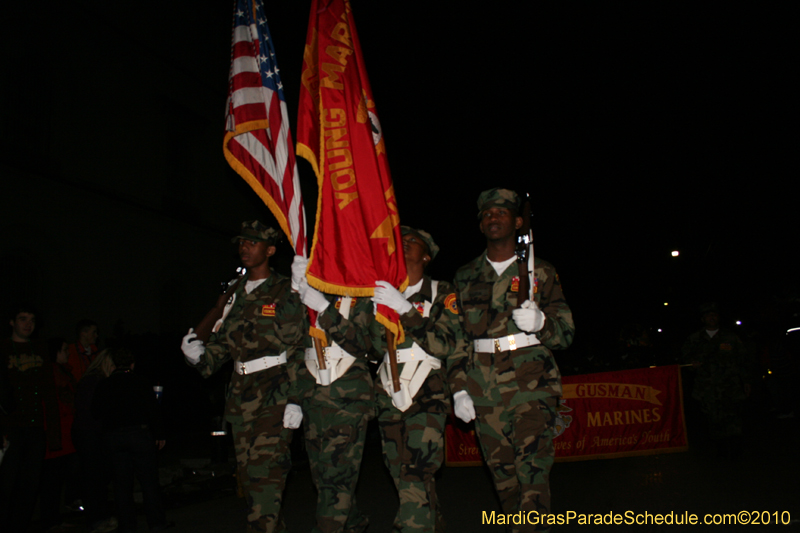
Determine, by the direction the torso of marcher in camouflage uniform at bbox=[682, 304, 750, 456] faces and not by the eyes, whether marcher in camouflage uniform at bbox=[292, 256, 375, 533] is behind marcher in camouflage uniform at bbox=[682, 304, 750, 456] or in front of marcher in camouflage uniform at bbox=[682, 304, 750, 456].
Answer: in front

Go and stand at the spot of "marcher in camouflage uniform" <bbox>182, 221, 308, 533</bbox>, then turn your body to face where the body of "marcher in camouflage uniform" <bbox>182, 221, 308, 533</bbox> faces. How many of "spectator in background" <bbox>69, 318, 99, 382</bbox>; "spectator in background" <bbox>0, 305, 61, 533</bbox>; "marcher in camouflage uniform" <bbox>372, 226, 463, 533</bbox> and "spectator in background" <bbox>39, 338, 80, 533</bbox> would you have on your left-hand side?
1

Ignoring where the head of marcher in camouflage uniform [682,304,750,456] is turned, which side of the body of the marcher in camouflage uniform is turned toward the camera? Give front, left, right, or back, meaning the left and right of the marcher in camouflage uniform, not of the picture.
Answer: front

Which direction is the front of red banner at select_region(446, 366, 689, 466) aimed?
toward the camera

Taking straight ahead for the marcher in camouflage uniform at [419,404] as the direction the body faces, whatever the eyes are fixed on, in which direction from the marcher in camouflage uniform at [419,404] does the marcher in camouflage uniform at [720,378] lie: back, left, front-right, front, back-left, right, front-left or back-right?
back

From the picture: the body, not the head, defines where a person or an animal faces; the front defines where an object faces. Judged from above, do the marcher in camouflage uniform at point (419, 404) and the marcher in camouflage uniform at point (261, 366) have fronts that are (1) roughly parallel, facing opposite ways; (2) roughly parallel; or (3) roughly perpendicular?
roughly parallel

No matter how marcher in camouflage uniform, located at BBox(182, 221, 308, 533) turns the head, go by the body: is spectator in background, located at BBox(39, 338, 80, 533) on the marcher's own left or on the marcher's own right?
on the marcher's own right

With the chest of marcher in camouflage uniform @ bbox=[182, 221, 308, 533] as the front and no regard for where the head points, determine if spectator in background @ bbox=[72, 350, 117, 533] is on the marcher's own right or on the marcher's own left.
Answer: on the marcher's own right

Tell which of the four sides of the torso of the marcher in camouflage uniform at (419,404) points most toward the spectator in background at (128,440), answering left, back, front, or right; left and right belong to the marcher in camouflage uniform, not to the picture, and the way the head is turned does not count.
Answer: right

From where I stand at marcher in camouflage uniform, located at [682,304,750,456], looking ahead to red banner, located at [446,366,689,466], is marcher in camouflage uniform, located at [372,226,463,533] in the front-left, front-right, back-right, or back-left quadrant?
front-left

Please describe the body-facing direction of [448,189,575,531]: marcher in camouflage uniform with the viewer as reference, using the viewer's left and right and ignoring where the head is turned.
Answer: facing the viewer

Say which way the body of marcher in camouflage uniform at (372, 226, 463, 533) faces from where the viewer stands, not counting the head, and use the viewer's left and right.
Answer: facing the viewer and to the left of the viewer

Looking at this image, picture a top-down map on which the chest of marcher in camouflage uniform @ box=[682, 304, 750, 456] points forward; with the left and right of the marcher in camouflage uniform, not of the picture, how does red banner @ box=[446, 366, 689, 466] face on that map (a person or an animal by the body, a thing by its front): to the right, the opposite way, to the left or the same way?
the same way

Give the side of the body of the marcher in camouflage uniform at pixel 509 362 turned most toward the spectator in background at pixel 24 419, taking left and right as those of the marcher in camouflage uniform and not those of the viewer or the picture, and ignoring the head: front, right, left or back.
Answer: right

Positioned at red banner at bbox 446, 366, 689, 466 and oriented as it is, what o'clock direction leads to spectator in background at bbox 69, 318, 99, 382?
The spectator in background is roughly at 2 o'clock from the red banner.

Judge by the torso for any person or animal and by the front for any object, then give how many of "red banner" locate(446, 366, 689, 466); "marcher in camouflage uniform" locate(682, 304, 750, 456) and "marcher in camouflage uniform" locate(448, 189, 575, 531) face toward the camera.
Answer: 3

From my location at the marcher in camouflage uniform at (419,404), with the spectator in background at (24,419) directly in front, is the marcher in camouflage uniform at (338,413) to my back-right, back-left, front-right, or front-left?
front-left
